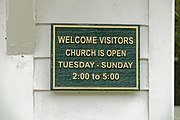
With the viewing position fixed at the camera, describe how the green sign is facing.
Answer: facing the viewer
